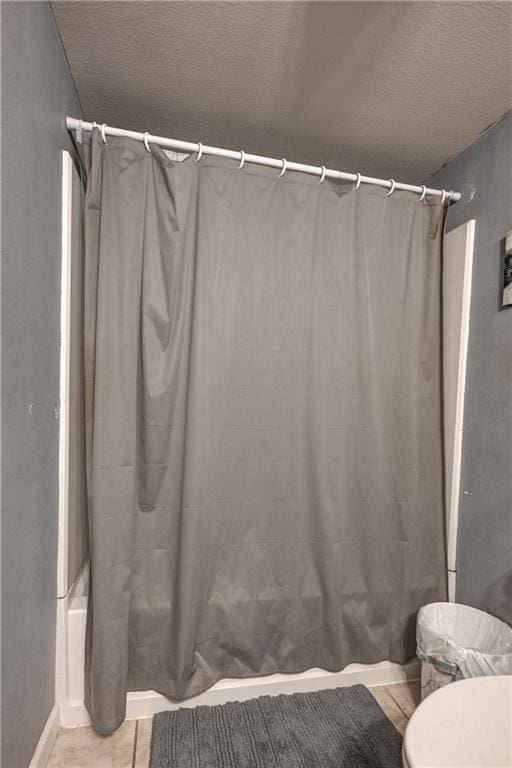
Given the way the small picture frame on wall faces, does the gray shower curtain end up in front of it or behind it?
in front

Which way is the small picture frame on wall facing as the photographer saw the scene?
facing to the left of the viewer
